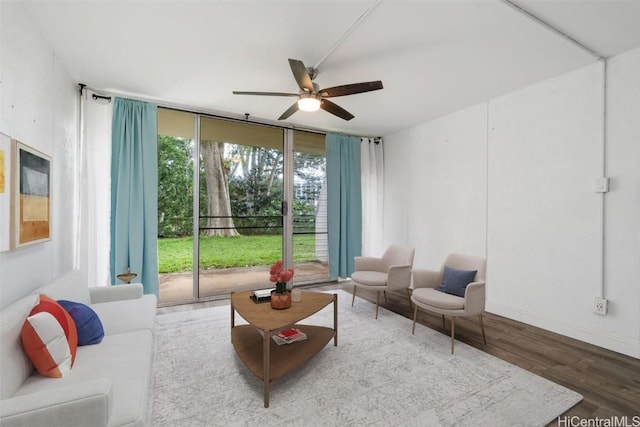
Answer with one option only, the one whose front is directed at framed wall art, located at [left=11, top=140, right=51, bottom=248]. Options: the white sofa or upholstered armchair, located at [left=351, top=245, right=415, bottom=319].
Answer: the upholstered armchair

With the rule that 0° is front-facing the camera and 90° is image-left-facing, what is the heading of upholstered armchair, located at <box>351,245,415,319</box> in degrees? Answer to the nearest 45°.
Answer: approximately 45°

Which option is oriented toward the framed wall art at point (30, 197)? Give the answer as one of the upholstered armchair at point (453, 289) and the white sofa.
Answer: the upholstered armchair

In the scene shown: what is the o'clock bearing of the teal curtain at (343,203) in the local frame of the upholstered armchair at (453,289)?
The teal curtain is roughly at 3 o'clock from the upholstered armchair.

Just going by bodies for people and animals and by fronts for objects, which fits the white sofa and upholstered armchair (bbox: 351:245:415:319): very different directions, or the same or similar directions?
very different directions

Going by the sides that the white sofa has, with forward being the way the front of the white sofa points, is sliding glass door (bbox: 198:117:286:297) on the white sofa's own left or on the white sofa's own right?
on the white sofa's own left

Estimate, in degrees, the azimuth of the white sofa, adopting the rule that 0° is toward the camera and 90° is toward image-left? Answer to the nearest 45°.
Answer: approximately 270°

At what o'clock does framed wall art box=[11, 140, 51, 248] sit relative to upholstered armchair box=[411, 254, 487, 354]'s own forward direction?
The framed wall art is roughly at 12 o'clock from the upholstered armchair.
